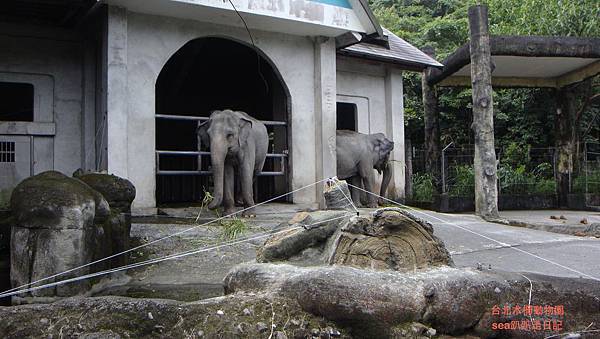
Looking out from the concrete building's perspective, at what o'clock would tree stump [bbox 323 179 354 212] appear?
The tree stump is roughly at 11 o'clock from the concrete building.

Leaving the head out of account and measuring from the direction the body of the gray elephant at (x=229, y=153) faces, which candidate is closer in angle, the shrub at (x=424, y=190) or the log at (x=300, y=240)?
the log

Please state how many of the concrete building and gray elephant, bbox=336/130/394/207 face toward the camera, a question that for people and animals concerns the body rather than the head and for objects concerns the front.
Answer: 1

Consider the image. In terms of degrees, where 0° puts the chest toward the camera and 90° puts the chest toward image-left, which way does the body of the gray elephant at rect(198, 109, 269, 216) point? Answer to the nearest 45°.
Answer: approximately 45°

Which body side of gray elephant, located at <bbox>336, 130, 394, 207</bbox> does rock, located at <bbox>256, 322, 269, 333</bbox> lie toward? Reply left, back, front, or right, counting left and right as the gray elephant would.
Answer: right

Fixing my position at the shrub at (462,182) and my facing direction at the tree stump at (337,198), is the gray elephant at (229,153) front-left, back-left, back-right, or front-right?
front-right

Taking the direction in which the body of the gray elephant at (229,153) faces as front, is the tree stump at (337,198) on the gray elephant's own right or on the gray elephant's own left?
on the gray elephant's own left

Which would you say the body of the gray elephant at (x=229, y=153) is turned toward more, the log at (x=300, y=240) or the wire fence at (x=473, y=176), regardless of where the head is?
the log

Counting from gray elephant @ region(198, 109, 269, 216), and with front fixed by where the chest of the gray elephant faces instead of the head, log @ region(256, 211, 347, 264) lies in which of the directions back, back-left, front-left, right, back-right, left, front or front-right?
front-left

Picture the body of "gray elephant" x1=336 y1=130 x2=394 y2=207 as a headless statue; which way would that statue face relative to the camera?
to the viewer's right

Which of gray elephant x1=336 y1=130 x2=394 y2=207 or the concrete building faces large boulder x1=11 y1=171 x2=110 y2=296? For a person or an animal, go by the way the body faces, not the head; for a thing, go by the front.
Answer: the concrete building

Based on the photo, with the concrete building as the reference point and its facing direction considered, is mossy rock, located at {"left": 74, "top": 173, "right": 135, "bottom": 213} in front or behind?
in front

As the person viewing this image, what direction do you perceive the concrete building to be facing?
facing the viewer

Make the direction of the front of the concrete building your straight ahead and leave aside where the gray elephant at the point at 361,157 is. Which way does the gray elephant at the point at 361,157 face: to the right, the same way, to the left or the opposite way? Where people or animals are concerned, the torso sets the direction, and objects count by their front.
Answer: to the left
